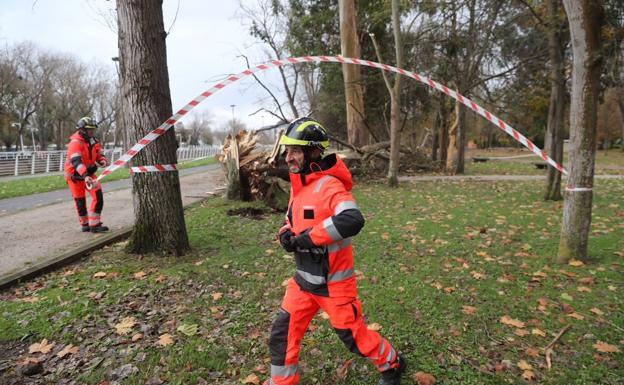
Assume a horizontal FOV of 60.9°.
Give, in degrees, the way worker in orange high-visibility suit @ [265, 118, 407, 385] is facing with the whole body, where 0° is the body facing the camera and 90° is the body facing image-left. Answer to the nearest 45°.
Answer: approximately 45°

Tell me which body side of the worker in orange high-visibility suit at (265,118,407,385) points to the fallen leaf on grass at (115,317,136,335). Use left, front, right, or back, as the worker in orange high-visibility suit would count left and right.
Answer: right

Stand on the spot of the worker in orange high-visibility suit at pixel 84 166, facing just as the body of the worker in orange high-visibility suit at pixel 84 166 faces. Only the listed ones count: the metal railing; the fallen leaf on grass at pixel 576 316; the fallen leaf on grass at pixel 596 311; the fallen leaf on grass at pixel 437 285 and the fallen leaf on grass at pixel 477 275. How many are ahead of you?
4

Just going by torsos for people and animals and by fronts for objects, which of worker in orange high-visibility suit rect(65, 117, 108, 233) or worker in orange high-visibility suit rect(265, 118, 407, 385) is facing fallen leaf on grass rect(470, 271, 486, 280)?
worker in orange high-visibility suit rect(65, 117, 108, 233)

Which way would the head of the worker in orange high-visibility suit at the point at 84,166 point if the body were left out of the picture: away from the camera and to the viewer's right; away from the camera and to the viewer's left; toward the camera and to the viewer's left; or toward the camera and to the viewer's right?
toward the camera and to the viewer's right

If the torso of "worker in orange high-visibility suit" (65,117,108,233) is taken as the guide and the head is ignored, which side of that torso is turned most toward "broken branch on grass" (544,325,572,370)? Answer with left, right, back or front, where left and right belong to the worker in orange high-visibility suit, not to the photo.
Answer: front

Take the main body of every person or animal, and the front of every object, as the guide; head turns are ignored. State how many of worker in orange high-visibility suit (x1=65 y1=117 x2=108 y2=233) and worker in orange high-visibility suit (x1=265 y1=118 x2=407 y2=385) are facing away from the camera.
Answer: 0

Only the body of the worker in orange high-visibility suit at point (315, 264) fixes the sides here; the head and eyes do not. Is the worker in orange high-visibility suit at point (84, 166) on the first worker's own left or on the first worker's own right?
on the first worker's own right

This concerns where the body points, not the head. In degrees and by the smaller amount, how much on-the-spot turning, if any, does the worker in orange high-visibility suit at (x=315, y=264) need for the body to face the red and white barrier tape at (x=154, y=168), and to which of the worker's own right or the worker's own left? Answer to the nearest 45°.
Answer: approximately 90° to the worker's own right

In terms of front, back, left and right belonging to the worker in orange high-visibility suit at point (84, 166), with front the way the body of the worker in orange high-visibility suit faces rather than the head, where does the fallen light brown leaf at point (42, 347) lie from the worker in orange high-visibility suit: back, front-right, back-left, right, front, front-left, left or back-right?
front-right

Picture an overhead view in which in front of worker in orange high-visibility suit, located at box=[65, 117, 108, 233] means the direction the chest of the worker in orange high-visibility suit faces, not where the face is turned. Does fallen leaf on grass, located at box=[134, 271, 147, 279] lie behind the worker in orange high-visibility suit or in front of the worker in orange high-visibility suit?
in front

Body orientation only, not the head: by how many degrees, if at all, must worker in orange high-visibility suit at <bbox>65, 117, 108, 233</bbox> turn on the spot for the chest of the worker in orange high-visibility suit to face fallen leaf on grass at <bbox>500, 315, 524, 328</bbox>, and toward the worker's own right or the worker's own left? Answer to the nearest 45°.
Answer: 0° — they already face it

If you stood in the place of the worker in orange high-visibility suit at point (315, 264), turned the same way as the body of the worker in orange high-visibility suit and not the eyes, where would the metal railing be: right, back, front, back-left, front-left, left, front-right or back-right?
right

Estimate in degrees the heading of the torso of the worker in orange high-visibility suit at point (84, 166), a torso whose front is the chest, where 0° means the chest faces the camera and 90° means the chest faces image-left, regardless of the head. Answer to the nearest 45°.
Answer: approximately 315°

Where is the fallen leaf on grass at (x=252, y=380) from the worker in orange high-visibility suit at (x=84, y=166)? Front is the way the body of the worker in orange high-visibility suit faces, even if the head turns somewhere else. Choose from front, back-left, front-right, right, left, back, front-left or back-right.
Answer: front-right
